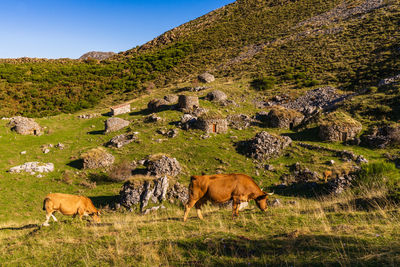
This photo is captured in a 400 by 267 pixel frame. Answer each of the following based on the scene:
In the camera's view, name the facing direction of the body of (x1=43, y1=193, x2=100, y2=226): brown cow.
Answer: to the viewer's right

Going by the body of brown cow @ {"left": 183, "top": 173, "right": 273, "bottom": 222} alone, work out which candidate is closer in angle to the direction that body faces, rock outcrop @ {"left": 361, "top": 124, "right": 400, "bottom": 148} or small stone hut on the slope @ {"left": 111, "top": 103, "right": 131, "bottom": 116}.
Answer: the rock outcrop

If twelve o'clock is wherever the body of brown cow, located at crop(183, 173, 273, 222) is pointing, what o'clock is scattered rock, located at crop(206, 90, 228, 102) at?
The scattered rock is roughly at 9 o'clock from the brown cow.

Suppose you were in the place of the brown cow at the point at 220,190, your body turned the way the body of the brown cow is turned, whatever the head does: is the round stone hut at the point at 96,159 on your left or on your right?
on your left

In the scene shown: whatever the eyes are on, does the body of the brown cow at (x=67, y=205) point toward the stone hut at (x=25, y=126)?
no

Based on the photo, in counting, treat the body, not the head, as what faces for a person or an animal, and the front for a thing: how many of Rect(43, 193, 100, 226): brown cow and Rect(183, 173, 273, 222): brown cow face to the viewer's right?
2

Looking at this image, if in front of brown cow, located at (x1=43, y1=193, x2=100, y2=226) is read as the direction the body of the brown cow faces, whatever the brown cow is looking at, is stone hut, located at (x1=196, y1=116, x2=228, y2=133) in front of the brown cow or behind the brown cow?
in front

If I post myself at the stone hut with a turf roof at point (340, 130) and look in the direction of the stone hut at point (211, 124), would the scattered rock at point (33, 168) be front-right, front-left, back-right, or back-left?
front-left

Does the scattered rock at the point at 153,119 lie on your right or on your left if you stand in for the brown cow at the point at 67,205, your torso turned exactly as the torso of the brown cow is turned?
on your left

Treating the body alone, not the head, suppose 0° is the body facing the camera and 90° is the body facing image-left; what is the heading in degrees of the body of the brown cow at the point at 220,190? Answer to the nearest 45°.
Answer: approximately 270°

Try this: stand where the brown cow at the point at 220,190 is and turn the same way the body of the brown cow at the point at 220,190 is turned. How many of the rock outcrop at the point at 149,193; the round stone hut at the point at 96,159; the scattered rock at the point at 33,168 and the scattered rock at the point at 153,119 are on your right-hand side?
0

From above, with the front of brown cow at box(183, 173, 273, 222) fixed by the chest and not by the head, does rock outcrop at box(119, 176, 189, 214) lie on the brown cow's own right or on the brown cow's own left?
on the brown cow's own left

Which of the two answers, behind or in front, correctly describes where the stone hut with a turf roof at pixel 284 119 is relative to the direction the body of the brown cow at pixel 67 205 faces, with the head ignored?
in front

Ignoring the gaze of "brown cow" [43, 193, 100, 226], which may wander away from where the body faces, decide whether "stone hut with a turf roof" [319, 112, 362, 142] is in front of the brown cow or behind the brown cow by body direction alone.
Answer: in front

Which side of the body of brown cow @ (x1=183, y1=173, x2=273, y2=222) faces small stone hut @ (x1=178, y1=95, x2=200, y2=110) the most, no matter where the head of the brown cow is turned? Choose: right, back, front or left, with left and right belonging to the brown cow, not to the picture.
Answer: left

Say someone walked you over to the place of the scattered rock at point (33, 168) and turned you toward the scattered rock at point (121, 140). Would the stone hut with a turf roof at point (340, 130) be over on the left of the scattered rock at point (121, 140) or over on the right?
right
